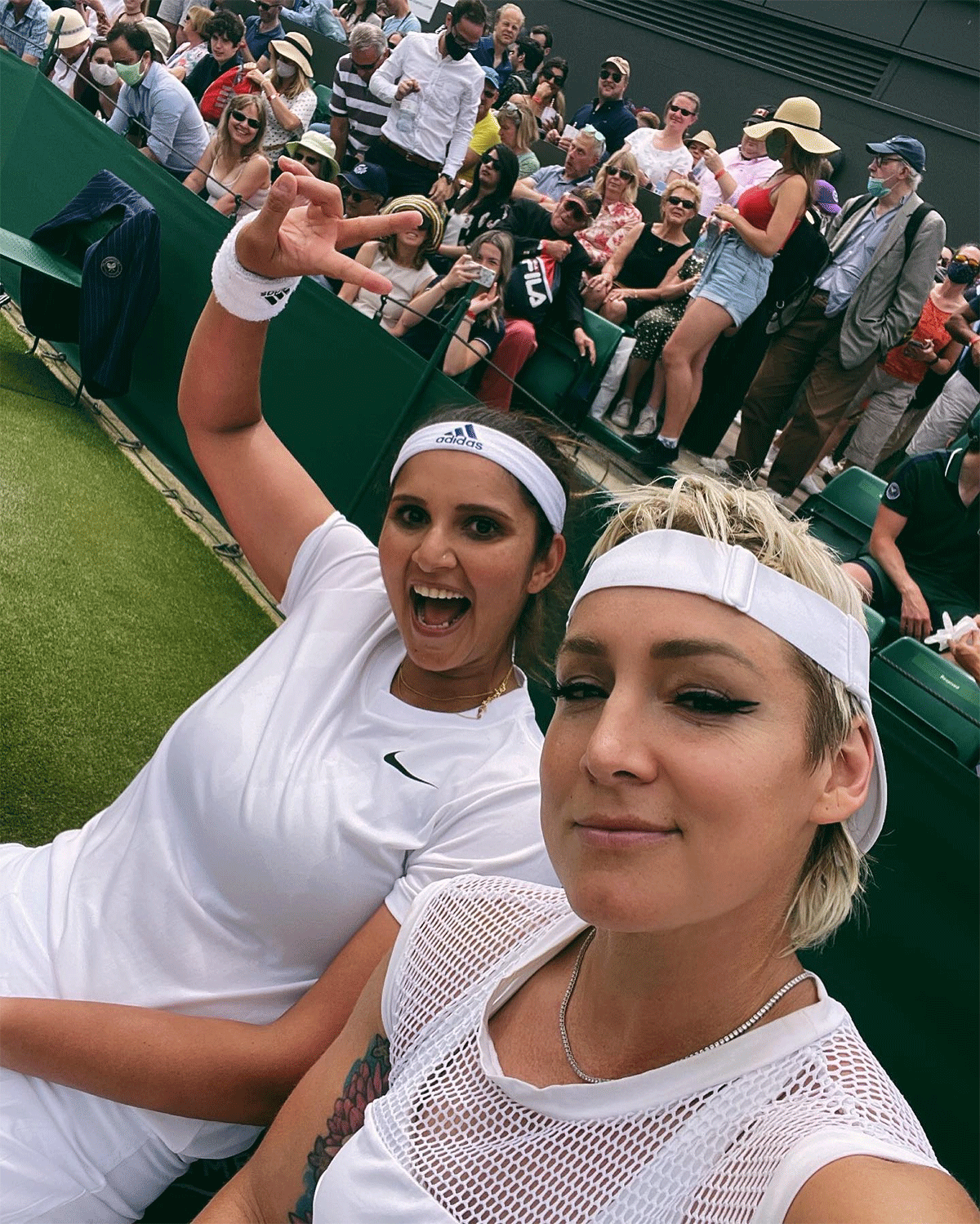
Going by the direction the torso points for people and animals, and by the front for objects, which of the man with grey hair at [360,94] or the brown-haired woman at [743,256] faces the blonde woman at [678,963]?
the man with grey hair

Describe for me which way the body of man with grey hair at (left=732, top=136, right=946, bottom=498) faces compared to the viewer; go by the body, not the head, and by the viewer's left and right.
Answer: facing the viewer and to the left of the viewer

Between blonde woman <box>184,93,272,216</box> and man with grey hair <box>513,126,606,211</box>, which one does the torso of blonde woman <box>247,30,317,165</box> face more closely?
the blonde woman

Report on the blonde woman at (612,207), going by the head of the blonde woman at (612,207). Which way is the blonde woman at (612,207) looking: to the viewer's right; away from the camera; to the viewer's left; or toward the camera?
toward the camera

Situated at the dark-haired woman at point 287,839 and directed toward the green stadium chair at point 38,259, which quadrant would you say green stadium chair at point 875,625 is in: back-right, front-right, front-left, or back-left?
front-right

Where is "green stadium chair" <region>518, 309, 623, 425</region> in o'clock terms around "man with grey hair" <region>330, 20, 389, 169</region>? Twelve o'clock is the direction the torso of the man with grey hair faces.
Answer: The green stadium chair is roughly at 11 o'clock from the man with grey hair.

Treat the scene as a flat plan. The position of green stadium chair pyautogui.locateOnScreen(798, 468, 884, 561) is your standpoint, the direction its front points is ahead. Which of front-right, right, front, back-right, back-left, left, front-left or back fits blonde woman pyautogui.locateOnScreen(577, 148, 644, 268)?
right

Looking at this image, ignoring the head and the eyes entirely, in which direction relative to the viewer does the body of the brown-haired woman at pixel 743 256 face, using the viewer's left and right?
facing to the left of the viewer

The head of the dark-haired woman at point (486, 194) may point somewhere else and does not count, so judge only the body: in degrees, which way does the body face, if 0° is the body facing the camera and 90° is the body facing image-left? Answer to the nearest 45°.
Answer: approximately 45°

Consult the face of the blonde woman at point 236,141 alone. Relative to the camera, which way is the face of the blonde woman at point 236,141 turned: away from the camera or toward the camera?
toward the camera

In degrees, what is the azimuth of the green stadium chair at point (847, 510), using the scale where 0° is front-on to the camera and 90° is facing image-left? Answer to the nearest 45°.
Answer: approximately 45°

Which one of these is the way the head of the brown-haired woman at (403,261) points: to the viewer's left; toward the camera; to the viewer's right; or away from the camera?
toward the camera

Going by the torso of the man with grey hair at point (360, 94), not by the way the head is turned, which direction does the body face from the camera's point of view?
toward the camera
